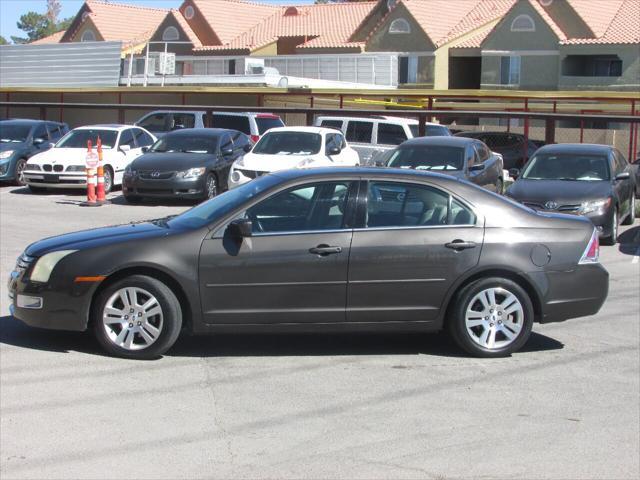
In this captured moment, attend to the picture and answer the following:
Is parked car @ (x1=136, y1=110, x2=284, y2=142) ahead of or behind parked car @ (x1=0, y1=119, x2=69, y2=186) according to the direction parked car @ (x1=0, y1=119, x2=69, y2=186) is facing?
behind

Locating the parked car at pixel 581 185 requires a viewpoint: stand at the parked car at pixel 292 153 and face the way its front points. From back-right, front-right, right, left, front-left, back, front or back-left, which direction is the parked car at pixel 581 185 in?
left

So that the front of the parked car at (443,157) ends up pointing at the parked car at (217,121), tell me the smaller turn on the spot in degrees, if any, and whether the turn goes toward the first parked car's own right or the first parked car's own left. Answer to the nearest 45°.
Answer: approximately 90° to the first parked car's own right

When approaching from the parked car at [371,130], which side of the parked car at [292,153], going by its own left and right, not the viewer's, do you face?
back

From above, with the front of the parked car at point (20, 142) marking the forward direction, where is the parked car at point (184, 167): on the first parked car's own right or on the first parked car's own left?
on the first parked car's own left

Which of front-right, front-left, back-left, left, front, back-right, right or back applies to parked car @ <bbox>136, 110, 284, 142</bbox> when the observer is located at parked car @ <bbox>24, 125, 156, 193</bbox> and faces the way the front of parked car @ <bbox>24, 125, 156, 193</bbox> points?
back

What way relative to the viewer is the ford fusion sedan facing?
to the viewer's left

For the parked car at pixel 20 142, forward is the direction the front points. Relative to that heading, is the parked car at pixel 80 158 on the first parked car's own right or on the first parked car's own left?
on the first parked car's own left

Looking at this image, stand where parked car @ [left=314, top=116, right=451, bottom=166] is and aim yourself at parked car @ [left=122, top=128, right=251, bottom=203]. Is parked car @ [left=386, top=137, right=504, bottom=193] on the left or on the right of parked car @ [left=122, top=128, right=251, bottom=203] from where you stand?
left

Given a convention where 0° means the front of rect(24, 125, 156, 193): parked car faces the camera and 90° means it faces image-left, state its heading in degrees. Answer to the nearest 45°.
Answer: approximately 45°

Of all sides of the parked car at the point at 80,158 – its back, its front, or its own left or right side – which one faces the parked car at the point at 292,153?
left

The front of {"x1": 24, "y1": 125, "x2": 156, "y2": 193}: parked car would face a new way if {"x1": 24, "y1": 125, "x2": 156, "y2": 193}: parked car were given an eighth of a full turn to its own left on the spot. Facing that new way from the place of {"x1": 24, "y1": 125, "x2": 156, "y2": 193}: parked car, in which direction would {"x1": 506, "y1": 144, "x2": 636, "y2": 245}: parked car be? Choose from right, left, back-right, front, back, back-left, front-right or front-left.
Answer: front-left

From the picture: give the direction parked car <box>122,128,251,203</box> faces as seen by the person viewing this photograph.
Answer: facing the viewer and to the left of the viewer

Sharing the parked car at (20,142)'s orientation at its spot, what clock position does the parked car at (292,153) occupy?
the parked car at (292,153) is roughly at 9 o'clock from the parked car at (20,142).

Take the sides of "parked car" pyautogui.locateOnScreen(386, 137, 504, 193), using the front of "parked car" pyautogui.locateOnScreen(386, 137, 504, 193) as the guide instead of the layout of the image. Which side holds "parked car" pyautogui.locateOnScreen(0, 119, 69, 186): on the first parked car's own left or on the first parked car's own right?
on the first parked car's own right
